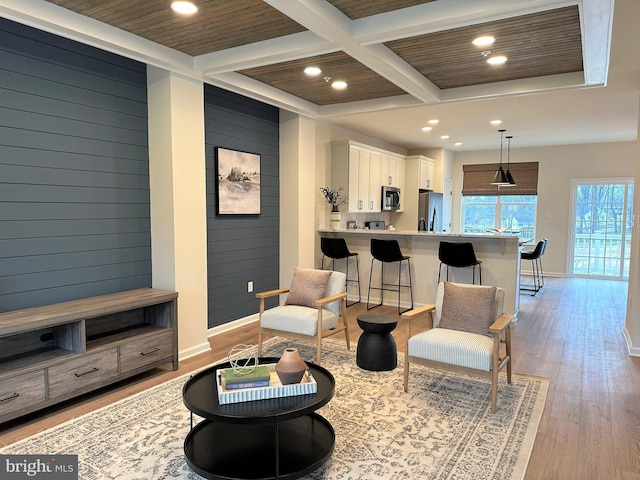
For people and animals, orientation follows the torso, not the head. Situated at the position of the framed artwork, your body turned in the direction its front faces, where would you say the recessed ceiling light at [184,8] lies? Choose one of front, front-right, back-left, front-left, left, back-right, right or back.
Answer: front-right

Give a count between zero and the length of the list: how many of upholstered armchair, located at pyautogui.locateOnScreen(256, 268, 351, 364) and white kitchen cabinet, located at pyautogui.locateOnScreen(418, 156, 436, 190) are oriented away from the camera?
0

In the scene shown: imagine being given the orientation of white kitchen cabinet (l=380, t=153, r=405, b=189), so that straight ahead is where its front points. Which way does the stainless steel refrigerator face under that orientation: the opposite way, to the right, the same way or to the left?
the same way

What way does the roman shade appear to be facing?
toward the camera

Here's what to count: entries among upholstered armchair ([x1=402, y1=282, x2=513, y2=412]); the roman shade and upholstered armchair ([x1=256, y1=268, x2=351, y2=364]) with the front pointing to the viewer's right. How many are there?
0

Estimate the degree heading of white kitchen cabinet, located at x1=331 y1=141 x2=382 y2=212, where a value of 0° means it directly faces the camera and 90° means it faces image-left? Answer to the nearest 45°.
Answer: approximately 315°

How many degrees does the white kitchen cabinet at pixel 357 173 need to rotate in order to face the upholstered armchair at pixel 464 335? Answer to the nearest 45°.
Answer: approximately 45° to its right

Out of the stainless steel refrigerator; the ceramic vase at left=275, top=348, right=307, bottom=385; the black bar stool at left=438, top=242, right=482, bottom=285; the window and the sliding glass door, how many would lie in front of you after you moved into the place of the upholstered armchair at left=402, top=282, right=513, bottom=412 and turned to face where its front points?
1

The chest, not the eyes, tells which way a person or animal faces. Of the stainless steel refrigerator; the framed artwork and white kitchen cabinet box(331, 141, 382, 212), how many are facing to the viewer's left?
0

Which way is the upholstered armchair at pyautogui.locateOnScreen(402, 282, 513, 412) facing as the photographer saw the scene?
facing the viewer and to the left of the viewer

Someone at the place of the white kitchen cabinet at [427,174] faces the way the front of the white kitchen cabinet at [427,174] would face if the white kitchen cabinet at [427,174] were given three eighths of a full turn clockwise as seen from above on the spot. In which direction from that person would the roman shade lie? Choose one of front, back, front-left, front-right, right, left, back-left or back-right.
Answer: back-right

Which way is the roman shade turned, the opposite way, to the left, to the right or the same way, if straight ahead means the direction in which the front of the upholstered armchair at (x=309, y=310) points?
the same way

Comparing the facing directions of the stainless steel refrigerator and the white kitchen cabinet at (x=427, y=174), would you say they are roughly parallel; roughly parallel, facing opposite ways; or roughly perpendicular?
roughly parallel

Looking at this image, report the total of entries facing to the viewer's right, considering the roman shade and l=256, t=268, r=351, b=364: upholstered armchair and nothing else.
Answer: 0

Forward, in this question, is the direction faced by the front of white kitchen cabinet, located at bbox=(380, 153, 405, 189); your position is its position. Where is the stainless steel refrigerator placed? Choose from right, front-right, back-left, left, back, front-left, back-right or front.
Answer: left

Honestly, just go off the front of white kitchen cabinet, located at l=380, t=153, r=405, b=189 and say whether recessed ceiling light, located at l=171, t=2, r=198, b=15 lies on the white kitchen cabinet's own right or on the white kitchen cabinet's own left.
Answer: on the white kitchen cabinet's own right

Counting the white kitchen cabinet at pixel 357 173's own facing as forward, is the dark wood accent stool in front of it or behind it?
in front

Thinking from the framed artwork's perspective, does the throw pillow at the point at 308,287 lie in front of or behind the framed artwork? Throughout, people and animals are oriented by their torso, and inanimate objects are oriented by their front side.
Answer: in front

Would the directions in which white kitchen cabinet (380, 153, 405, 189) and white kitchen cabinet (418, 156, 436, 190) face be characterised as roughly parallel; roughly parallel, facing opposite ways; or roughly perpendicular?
roughly parallel
